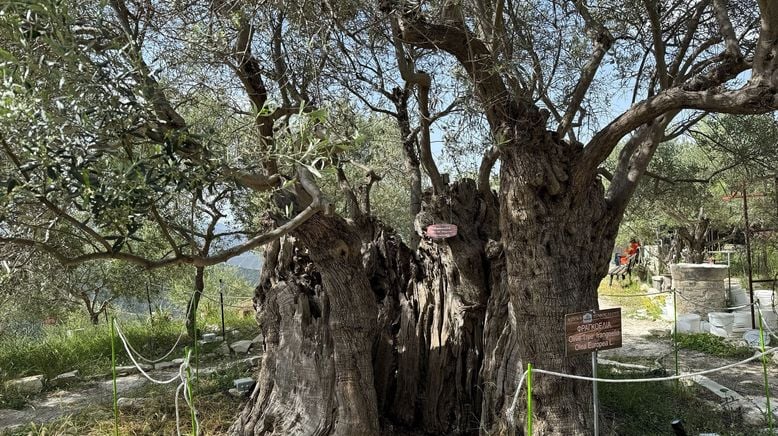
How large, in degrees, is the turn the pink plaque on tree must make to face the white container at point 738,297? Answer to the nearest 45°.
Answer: approximately 135° to its left

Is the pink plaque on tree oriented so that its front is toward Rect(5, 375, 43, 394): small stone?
no

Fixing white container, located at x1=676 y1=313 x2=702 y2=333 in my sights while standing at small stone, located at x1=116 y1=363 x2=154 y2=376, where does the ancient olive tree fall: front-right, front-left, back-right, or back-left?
front-right

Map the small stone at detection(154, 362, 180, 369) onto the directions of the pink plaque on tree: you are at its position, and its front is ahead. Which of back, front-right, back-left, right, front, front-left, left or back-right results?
back-right

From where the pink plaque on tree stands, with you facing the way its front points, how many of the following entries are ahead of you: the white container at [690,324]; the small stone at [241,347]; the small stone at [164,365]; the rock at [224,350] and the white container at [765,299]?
0

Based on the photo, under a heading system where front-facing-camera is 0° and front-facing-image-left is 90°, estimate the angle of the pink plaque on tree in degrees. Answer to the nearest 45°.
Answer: approximately 0°

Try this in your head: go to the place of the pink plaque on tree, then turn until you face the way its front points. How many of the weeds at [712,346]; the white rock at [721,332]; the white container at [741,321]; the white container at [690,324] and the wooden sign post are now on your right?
0

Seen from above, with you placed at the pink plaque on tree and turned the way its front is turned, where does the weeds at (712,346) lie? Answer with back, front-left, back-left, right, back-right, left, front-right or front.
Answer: back-left

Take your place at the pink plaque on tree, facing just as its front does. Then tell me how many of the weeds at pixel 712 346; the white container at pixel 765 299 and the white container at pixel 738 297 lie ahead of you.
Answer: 0

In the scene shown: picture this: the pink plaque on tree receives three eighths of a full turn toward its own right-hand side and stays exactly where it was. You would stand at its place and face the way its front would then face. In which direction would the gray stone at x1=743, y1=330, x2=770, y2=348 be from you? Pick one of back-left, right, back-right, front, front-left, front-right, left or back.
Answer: right

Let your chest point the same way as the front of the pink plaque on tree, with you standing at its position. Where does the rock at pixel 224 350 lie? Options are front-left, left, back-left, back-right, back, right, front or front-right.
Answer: back-right

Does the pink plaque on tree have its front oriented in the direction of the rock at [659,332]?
no

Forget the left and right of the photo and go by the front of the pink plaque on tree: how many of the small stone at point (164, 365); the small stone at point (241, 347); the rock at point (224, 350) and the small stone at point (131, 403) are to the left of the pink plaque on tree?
0

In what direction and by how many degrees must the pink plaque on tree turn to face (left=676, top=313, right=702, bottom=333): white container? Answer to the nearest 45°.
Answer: approximately 135° to its left

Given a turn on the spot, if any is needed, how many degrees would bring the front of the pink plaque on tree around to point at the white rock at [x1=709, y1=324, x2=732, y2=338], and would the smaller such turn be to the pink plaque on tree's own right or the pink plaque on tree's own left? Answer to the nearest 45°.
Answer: approximately 135° to the pink plaque on tree's own left

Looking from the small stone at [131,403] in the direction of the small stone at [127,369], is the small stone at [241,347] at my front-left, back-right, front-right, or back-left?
front-right

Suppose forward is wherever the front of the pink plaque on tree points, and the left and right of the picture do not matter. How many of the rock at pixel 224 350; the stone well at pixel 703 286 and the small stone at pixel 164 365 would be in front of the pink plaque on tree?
0

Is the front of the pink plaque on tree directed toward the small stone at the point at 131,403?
no
